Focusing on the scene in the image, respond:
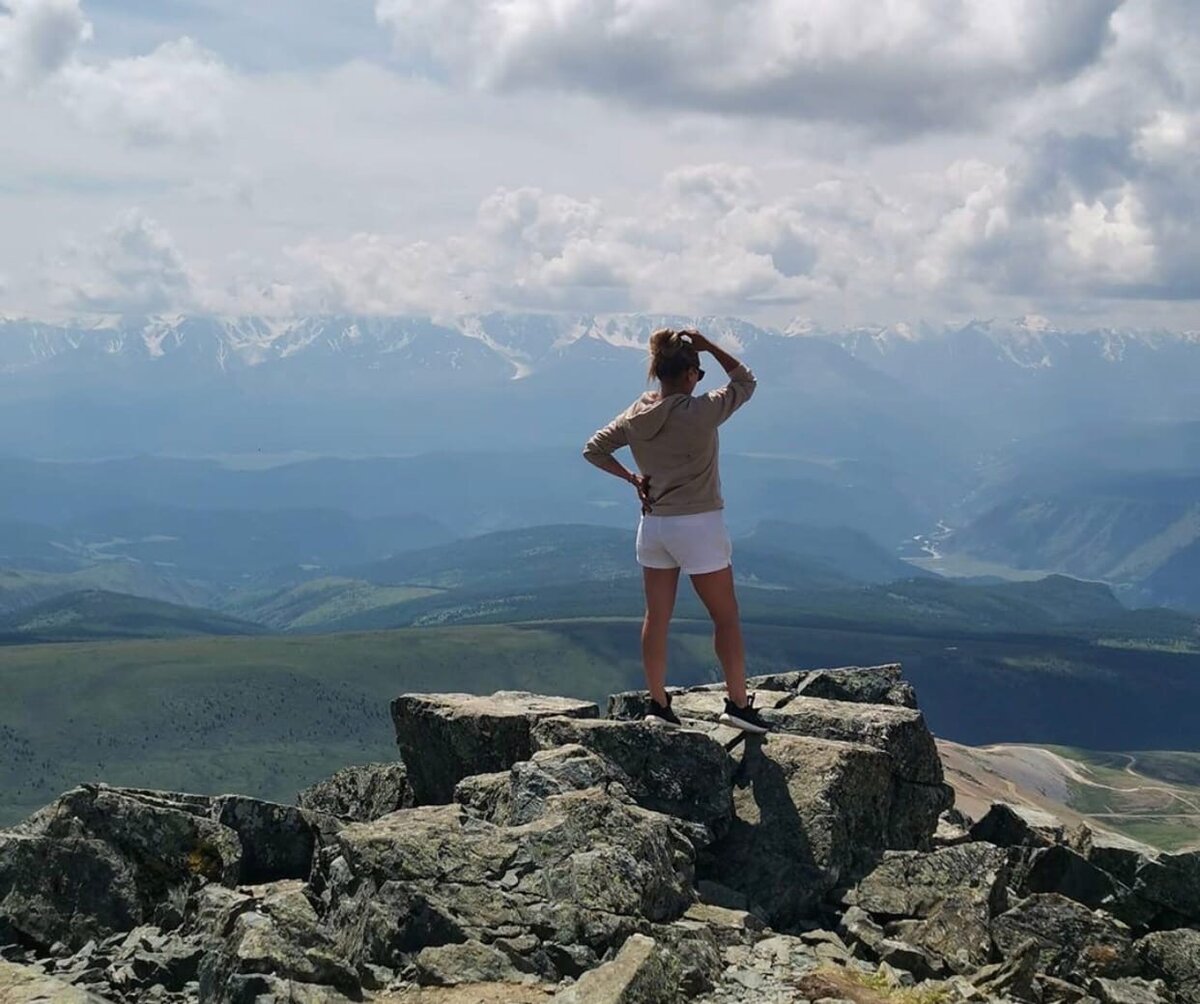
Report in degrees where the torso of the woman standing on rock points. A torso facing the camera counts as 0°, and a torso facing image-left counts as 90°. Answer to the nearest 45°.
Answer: approximately 225°

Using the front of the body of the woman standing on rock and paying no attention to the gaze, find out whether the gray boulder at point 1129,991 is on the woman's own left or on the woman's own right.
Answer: on the woman's own right

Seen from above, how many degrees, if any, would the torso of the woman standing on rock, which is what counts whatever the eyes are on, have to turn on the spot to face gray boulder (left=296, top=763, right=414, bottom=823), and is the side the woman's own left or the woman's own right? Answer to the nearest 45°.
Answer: approximately 90° to the woman's own left

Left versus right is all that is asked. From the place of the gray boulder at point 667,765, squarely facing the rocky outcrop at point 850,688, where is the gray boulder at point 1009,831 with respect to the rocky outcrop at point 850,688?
right

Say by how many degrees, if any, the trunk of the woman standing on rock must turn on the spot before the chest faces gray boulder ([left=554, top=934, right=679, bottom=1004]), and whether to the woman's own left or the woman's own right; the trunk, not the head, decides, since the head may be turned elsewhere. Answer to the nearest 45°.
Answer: approximately 135° to the woman's own right

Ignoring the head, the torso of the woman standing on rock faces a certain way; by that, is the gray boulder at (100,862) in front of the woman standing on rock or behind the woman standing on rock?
behind

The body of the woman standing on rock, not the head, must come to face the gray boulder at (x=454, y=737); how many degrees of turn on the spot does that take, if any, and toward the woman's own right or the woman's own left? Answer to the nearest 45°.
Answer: approximately 90° to the woman's own left
